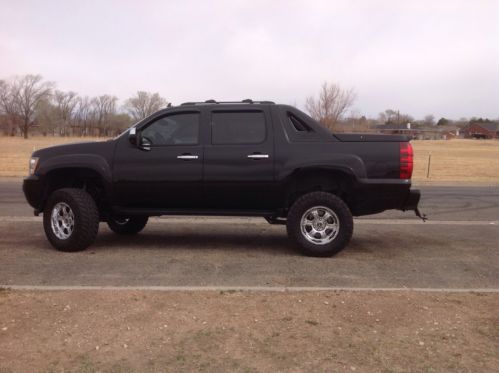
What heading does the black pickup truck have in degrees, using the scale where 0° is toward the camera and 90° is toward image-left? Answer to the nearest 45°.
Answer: approximately 90°
